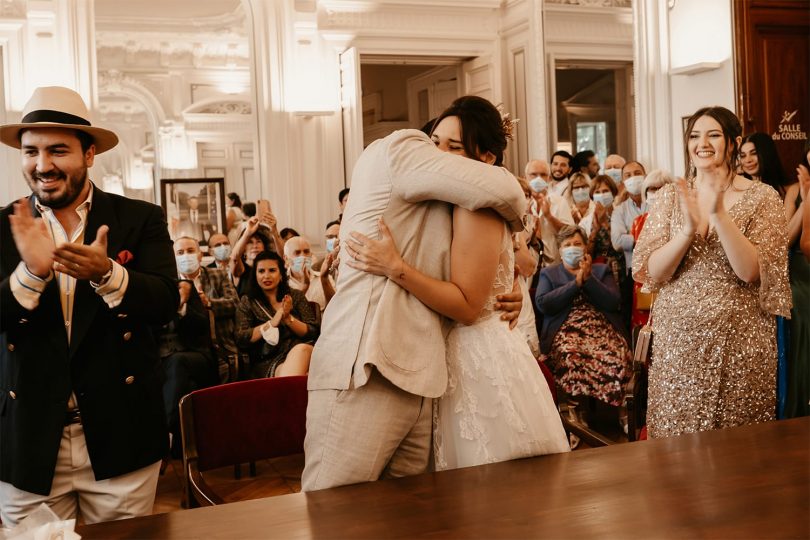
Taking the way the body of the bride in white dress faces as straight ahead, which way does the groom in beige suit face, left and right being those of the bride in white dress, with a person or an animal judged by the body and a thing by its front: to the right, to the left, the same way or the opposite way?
the opposite way

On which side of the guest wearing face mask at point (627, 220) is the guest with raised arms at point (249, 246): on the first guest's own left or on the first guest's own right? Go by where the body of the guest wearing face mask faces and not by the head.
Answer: on the first guest's own right

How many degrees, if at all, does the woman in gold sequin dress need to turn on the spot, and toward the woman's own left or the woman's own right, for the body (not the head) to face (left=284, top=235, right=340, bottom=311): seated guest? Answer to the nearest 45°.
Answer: approximately 90° to the woman's own right

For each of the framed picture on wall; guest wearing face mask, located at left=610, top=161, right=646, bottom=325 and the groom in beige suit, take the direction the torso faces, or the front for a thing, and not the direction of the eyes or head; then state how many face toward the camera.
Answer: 2

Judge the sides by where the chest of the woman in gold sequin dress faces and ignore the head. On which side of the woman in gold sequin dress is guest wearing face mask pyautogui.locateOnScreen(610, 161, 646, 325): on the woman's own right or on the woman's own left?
on the woman's own right
